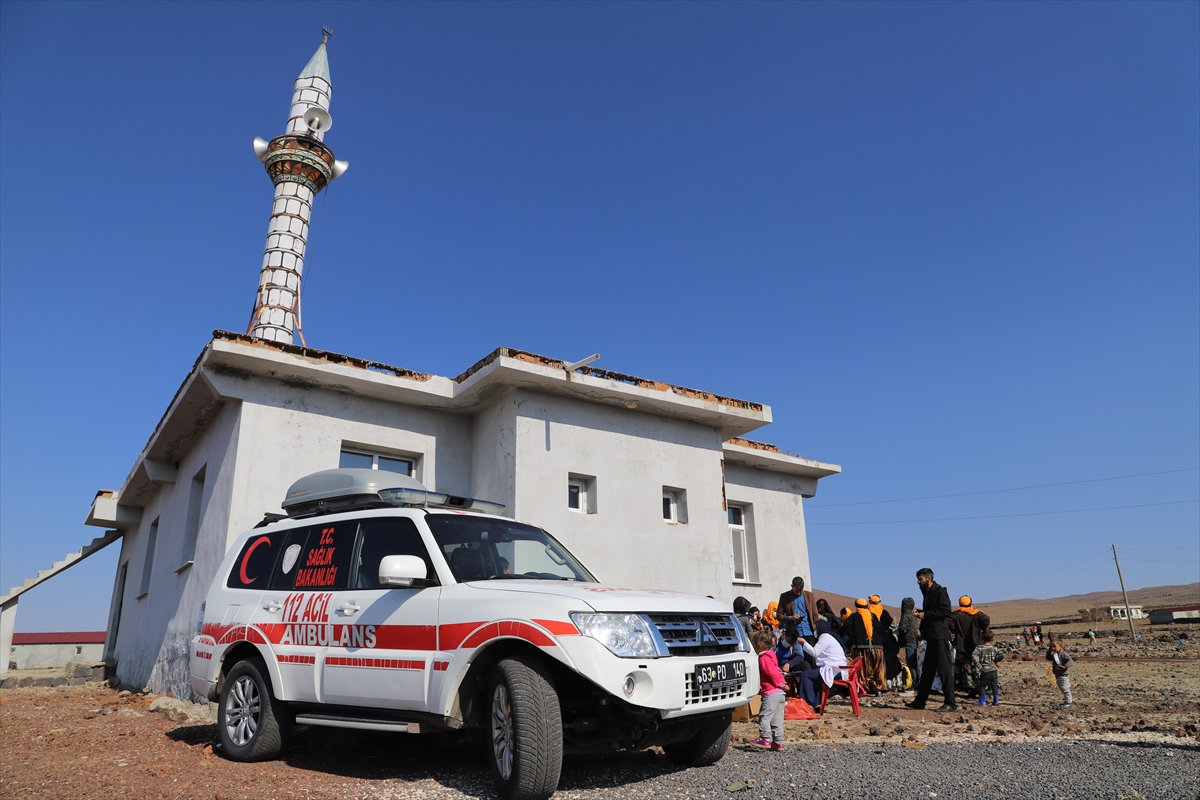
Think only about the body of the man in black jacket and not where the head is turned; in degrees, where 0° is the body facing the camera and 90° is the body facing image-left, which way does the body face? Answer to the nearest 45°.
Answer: approximately 90°

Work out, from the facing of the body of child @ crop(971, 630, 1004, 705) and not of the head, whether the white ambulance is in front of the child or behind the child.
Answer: behind

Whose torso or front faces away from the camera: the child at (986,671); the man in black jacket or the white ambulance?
the child

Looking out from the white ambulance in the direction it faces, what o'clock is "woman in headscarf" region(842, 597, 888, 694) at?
The woman in headscarf is roughly at 9 o'clock from the white ambulance.

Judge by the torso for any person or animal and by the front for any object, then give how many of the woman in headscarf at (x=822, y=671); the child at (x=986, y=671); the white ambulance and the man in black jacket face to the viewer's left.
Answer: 2

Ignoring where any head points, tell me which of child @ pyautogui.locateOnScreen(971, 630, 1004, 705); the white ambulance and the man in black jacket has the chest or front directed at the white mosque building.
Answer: the man in black jacket

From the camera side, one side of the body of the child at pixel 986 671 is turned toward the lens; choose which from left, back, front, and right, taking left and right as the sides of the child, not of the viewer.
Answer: back

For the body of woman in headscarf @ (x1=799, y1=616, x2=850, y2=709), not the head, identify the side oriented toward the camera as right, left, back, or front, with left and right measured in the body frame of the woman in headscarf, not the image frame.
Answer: left

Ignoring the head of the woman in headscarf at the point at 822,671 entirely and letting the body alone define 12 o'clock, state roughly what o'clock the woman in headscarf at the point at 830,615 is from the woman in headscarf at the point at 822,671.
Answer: the woman in headscarf at the point at 830,615 is roughly at 3 o'clock from the woman in headscarf at the point at 822,671.

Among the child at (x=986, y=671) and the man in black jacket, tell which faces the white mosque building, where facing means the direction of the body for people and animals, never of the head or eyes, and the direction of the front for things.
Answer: the man in black jacket

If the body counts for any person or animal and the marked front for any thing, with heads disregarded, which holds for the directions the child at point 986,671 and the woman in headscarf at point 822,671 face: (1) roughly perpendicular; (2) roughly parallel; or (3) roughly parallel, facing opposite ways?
roughly perpendicular

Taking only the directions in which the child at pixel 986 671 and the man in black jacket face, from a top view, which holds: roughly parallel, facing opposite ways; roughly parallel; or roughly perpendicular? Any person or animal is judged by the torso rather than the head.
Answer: roughly perpendicular

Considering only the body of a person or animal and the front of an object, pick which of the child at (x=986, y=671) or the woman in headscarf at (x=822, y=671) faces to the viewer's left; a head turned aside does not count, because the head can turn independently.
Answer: the woman in headscarf
